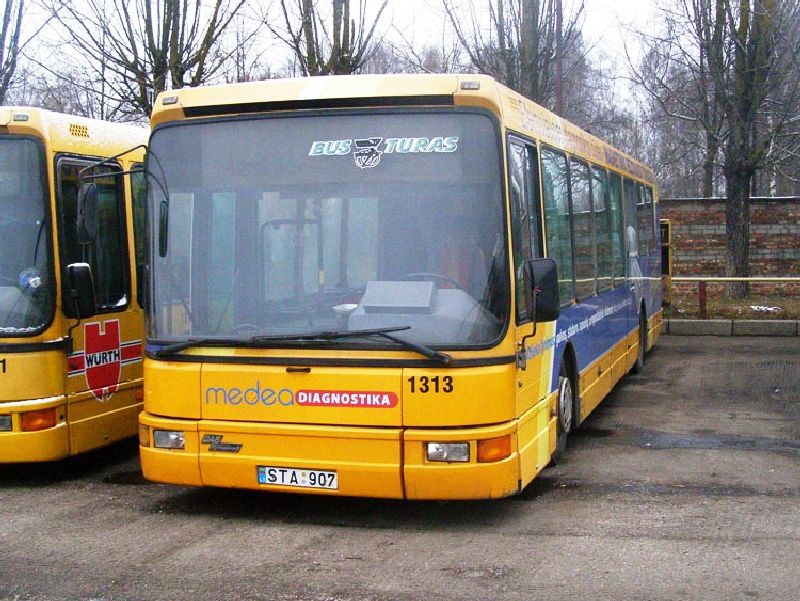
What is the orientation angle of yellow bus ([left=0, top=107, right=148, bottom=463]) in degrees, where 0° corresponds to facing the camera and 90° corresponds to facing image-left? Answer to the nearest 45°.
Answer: approximately 45°

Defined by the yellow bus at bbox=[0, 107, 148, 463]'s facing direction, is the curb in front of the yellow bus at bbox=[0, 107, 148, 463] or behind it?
behind

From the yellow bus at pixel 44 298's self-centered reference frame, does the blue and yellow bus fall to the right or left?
on its left

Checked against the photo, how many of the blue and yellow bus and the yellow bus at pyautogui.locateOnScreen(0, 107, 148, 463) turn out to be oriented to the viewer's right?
0

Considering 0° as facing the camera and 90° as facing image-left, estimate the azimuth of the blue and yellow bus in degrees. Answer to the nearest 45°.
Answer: approximately 0°

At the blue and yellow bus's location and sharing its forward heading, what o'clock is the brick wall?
The brick wall is roughly at 7 o'clock from the blue and yellow bus.

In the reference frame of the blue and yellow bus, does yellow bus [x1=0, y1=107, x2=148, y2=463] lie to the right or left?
on its right

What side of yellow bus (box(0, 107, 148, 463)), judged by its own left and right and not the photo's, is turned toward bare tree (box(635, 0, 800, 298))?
back

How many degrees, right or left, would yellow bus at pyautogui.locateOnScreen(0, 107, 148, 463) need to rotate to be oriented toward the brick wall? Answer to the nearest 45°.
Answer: approximately 180°

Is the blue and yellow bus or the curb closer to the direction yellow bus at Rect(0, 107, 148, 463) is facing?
the blue and yellow bus
